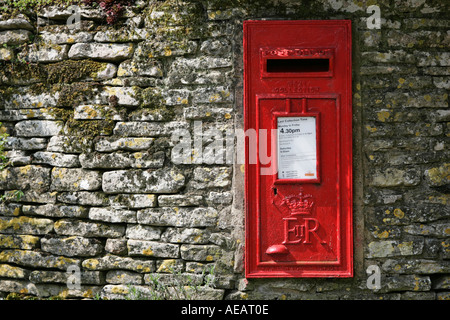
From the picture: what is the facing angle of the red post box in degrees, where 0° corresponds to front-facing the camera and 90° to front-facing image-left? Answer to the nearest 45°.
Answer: approximately 0°
